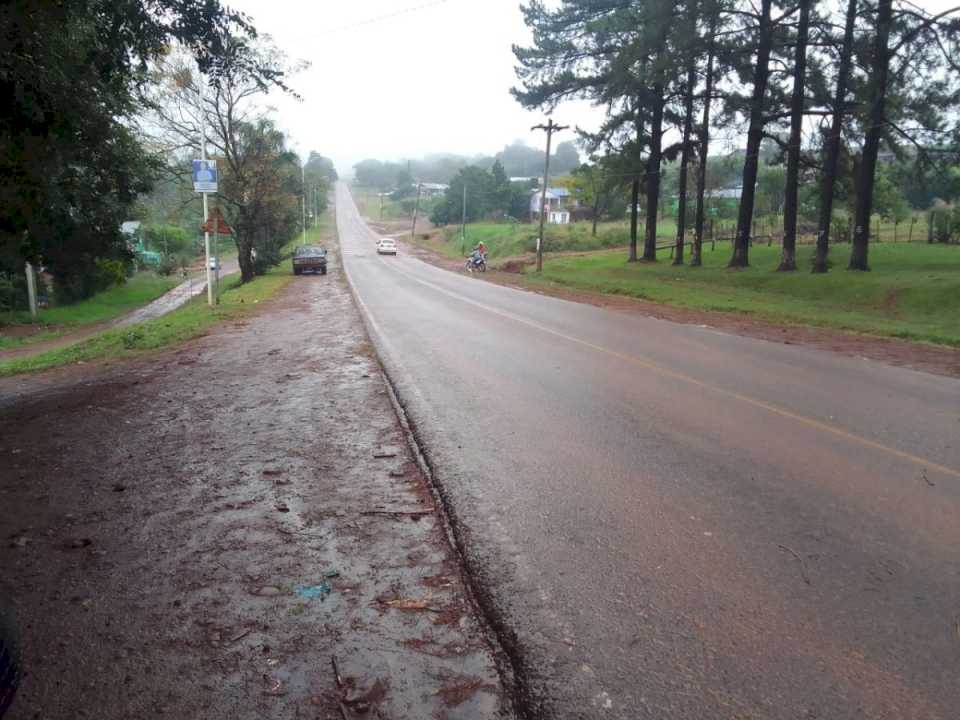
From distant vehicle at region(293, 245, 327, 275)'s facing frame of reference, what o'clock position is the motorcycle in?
The motorcycle is roughly at 9 o'clock from the distant vehicle.

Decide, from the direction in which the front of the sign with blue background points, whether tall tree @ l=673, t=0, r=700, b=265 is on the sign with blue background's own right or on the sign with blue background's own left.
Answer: on the sign with blue background's own left

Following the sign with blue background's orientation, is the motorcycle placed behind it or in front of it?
behind

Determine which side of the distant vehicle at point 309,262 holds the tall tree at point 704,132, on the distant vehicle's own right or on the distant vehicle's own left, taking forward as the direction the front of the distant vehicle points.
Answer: on the distant vehicle's own left

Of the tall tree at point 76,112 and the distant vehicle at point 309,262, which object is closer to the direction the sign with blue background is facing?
the tall tree

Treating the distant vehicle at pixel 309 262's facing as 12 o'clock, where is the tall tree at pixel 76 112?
The tall tree is roughly at 12 o'clock from the distant vehicle.

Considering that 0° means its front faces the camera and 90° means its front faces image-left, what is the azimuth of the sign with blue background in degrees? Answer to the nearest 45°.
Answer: approximately 0°

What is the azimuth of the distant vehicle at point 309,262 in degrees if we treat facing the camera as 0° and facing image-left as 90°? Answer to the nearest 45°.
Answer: approximately 0°

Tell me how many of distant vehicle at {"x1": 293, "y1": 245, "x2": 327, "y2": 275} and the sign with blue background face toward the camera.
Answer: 2
